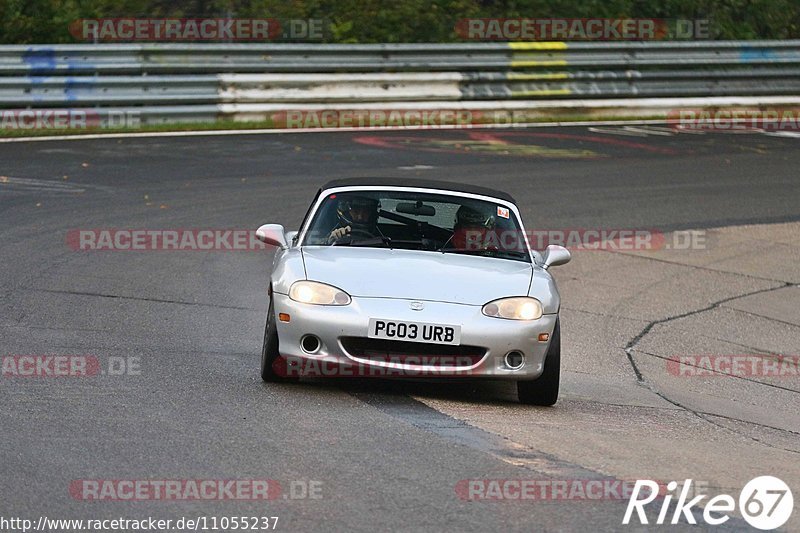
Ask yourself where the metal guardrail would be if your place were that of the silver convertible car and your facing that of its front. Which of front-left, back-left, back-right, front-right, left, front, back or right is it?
back

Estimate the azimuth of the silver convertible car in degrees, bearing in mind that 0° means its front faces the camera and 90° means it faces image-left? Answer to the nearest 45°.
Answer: approximately 0°
